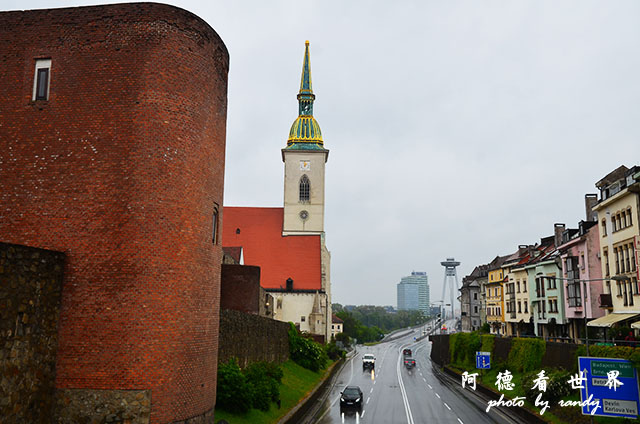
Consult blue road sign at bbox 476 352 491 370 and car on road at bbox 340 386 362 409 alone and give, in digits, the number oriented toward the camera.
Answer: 2

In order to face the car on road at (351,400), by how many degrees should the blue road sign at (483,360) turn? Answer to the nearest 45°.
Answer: approximately 45° to its right

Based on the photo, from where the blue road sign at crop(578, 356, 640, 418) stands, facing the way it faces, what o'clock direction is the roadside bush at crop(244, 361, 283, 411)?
The roadside bush is roughly at 3 o'clock from the blue road sign.

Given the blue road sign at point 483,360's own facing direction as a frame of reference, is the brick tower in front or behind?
in front

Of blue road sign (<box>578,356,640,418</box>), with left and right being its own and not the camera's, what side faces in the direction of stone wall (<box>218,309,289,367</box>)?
right

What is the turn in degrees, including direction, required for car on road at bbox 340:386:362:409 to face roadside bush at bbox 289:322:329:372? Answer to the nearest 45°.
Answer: approximately 180°

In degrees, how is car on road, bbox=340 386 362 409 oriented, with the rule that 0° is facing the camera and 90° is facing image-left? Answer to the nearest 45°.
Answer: approximately 0°

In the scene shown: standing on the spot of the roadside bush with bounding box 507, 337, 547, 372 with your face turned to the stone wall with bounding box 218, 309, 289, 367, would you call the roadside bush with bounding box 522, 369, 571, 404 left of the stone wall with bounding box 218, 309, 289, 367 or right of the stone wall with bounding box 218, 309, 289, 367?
left

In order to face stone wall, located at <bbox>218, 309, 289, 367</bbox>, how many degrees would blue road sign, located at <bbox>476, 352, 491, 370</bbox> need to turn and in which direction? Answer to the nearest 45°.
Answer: approximately 45° to its right
